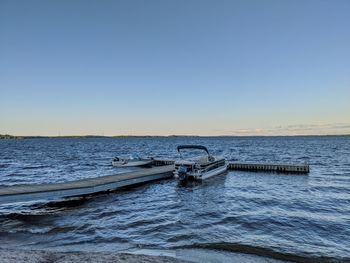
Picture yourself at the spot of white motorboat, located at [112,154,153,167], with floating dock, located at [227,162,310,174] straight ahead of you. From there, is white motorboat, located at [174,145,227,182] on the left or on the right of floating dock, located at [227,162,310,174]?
right

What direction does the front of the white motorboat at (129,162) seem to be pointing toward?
to the viewer's right

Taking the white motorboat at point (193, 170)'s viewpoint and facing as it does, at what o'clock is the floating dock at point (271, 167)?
The floating dock is roughly at 12 o'clock from the white motorboat.

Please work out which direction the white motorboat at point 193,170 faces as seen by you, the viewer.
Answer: facing away from the viewer and to the right of the viewer

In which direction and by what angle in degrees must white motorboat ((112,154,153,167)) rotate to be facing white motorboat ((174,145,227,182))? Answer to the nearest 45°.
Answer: approximately 90° to its right
